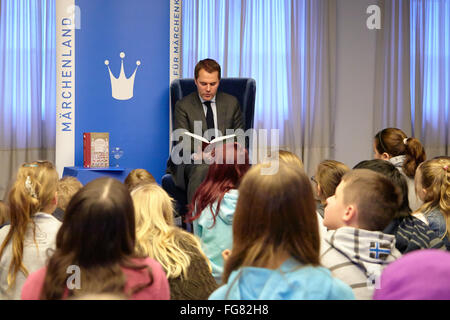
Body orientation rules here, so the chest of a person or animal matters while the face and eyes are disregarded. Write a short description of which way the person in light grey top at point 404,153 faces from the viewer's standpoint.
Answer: facing away from the viewer and to the left of the viewer

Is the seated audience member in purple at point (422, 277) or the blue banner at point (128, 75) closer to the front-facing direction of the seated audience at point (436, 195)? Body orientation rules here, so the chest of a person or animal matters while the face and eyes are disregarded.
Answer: the blue banner

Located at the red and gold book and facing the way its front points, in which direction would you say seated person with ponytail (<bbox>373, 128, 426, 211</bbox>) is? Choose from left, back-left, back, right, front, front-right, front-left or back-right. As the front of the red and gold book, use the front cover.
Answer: front-left

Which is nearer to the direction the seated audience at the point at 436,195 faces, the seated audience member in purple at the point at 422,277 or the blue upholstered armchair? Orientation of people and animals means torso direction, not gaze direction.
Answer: the blue upholstered armchair

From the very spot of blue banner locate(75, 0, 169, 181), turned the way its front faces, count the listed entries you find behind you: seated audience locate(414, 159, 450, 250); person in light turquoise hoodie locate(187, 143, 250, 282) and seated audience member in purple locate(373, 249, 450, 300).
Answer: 0

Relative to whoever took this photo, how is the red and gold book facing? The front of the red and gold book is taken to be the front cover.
facing the viewer

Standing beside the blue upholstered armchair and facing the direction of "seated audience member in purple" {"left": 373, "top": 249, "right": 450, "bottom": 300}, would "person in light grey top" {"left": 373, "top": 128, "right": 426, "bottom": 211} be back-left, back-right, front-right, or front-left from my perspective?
front-left

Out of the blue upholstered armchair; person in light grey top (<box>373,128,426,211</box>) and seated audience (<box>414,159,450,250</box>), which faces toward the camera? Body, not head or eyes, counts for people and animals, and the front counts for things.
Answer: the blue upholstered armchair

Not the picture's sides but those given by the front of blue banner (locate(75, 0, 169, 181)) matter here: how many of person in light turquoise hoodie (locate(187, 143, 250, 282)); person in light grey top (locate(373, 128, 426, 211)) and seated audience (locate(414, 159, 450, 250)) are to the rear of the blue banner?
0

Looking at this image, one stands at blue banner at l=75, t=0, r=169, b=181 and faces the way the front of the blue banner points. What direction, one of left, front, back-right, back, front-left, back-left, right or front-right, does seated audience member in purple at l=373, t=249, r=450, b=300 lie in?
front

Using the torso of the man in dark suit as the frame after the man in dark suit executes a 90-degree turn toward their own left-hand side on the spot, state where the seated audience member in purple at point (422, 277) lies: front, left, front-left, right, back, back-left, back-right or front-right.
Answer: right

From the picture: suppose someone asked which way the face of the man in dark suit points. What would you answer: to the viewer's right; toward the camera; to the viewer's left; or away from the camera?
toward the camera

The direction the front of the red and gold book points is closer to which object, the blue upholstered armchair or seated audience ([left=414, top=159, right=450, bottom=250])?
the seated audience

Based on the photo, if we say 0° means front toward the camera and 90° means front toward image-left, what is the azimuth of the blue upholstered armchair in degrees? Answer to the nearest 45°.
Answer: approximately 0°

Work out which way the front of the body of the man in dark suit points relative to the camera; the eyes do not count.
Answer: toward the camera

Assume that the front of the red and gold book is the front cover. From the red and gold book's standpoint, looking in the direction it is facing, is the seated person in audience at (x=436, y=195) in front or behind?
in front
